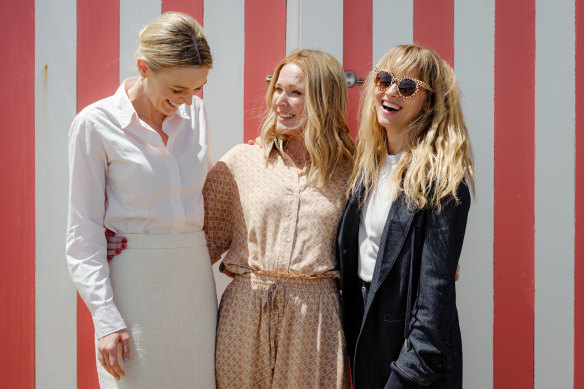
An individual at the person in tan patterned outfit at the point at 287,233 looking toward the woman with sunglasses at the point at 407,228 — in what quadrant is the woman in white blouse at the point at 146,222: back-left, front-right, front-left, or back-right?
back-right

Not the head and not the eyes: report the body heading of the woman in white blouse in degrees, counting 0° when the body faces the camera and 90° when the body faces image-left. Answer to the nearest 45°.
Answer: approximately 315°

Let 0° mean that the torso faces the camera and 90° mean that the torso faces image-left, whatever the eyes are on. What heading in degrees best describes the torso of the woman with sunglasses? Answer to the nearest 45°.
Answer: approximately 45°

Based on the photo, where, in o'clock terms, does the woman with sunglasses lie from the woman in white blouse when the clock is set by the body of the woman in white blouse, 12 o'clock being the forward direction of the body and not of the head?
The woman with sunglasses is roughly at 11 o'clock from the woman in white blouse.

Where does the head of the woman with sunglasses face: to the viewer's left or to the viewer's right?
to the viewer's left

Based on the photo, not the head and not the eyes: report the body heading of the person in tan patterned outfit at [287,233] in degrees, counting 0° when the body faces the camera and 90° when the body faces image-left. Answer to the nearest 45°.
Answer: approximately 0°

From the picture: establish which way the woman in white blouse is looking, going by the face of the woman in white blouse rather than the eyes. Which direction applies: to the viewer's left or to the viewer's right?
to the viewer's right
